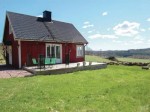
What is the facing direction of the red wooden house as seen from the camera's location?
facing the viewer and to the right of the viewer
